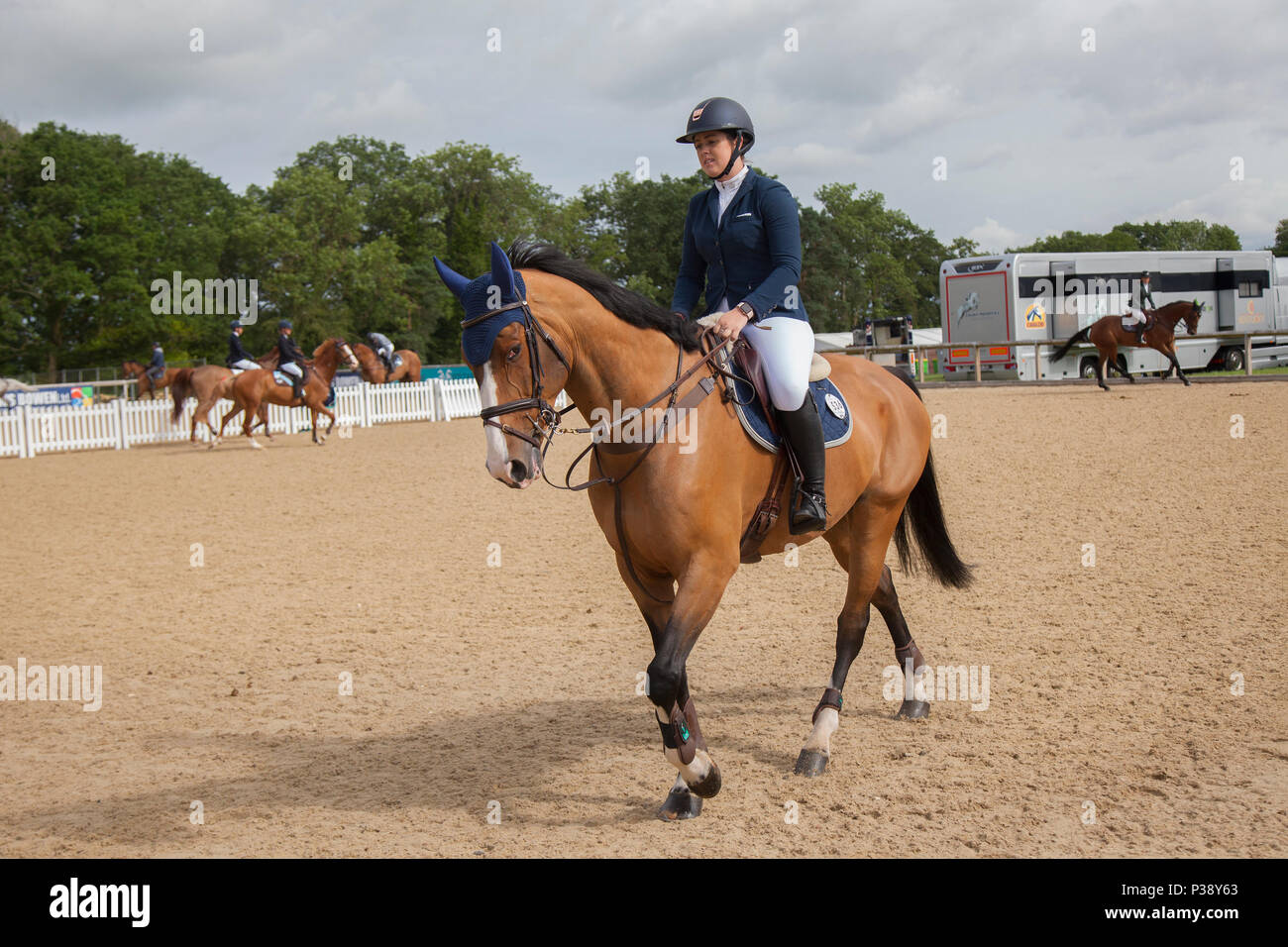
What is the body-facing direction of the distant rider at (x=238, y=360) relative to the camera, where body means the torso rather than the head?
to the viewer's right

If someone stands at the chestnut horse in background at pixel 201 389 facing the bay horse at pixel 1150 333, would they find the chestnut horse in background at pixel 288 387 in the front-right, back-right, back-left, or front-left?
front-right

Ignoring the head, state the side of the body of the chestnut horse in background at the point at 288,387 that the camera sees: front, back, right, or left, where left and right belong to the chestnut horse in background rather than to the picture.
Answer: right

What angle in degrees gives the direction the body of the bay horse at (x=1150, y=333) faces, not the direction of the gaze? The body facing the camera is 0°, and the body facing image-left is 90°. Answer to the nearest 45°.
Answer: approximately 270°

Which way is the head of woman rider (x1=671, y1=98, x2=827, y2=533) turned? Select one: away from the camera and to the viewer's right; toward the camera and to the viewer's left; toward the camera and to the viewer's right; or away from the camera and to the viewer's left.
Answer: toward the camera and to the viewer's left

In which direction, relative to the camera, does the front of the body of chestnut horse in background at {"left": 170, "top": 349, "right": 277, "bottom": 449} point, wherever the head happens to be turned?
to the viewer's right

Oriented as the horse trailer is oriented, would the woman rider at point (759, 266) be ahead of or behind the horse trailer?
behind

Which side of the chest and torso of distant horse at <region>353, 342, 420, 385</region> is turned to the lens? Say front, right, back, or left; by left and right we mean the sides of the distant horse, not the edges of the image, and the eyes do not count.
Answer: left

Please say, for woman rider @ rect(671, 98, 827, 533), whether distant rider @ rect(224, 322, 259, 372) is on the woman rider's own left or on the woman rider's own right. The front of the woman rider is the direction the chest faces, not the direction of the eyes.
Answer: on the woman rider's own right

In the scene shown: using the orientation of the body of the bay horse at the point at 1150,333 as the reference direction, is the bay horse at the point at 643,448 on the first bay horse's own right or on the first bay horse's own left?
on the first bay horse's own right

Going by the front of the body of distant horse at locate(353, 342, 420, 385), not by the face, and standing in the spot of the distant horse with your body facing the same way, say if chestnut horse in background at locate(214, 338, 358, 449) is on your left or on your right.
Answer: on your left
